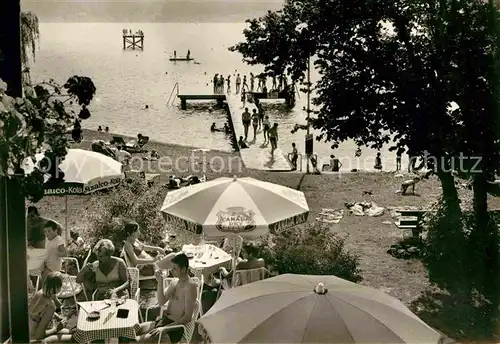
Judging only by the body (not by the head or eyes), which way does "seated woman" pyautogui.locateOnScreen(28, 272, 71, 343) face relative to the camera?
to the viewer's right

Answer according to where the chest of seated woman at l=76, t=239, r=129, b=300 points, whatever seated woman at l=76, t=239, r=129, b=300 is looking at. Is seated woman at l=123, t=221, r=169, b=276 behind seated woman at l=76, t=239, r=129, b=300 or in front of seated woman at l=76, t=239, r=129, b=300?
behind

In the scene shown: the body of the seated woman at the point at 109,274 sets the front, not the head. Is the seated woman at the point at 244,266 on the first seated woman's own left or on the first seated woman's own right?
on the first seated woman's own left

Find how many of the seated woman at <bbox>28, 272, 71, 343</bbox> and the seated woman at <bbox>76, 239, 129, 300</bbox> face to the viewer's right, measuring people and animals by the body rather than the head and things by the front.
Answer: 1

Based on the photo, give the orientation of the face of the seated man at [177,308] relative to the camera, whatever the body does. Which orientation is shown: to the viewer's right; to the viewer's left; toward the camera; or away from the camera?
to the viewer's left

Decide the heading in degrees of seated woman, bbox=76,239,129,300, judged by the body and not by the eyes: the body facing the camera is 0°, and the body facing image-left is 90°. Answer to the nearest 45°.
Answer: approximately 0°

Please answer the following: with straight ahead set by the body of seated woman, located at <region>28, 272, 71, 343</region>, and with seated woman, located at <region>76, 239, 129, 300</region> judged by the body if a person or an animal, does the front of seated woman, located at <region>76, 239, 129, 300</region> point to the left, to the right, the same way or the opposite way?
to the right
